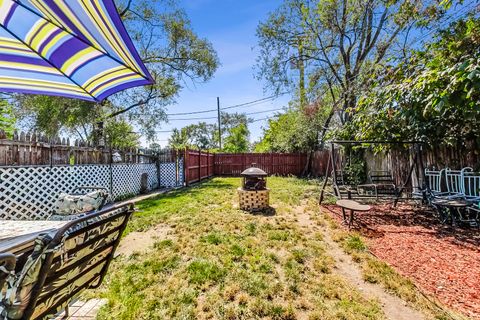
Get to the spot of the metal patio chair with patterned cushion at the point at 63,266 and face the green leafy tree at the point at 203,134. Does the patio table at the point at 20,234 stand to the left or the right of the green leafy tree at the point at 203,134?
left

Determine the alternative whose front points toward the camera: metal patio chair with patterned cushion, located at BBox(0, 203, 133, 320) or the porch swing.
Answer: the porch swing

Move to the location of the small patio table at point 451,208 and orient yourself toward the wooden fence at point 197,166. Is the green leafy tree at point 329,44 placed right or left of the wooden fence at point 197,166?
right

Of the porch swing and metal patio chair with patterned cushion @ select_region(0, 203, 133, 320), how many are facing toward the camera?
1

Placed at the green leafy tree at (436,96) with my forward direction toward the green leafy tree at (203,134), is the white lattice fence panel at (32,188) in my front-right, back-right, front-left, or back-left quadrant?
front-left

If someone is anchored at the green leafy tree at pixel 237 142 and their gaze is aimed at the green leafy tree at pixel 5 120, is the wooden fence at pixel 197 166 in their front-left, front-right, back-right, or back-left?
front-left

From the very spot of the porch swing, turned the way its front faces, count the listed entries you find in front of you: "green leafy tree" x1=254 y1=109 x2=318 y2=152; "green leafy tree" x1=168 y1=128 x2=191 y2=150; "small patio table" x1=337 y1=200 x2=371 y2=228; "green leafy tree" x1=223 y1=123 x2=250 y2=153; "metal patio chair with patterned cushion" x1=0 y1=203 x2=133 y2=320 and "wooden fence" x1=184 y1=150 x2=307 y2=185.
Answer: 2

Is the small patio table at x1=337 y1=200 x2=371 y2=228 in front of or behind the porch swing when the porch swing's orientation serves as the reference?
in front

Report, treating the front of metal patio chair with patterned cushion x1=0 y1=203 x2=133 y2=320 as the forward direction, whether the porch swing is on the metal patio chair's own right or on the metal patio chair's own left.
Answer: on the metal patio chair's own right

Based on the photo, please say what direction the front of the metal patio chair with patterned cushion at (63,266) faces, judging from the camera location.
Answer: facing away from the viewer and to the left of the viewer

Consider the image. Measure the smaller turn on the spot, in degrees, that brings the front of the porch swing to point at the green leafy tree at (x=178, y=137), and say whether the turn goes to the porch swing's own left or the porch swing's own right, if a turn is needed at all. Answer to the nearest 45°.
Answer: approximately 135° to the porch swing's own right

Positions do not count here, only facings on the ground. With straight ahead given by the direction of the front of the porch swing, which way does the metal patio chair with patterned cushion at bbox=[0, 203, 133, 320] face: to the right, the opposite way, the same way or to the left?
to the right

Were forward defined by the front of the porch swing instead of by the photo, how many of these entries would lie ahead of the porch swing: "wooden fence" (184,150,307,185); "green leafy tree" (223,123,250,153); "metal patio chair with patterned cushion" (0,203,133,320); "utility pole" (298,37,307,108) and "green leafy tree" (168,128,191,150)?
1

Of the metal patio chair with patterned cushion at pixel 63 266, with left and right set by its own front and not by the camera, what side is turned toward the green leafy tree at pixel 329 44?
right

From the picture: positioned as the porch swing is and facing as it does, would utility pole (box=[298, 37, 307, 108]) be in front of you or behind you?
behind

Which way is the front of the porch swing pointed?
toward the camera

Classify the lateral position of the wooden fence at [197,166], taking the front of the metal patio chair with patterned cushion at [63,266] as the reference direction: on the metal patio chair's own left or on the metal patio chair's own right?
on the metal patio chair's own right
